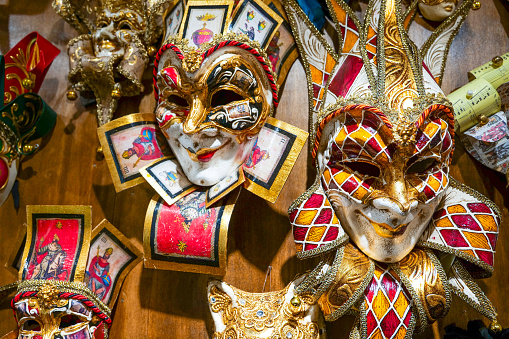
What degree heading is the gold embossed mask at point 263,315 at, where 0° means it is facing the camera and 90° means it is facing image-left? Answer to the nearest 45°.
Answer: approximately 0°

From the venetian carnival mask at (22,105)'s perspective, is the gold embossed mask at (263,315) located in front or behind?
in front

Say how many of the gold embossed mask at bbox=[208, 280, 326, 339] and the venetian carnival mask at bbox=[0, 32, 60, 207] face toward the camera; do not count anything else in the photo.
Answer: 2

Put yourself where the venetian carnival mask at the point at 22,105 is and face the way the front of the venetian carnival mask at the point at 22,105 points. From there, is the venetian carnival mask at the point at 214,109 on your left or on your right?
on your left

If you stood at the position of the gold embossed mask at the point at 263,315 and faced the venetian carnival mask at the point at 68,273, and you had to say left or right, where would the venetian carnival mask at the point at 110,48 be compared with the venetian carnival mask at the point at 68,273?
right

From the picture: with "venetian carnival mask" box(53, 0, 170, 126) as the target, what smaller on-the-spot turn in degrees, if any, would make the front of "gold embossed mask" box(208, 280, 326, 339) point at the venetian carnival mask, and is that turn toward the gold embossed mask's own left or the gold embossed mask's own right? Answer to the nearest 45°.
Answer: approximately 135° to the gold embossed mask's own right

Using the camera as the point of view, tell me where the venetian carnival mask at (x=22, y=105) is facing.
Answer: facing the viewer

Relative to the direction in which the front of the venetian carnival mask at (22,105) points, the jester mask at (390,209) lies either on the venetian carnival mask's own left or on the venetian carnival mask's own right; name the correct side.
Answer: on the venetian carnival mask's own left
